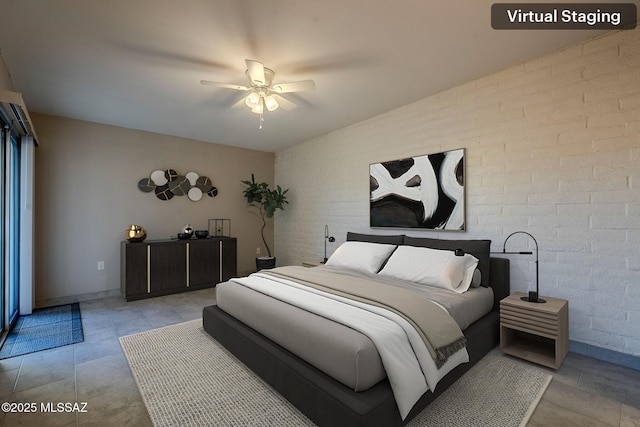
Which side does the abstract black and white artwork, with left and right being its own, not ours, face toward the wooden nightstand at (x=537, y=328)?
left

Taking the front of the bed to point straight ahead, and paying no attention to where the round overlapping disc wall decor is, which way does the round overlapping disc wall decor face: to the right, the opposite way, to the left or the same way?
to the left

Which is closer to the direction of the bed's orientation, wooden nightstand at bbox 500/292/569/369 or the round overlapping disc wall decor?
the round overlapping disc wall decor

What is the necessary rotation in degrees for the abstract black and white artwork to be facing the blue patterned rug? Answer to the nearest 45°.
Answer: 0° — it already faces it

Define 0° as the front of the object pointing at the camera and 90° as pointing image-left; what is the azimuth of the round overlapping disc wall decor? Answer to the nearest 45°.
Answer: approximately 0°

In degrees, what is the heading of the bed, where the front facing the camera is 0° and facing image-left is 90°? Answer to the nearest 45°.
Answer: approximately 45°

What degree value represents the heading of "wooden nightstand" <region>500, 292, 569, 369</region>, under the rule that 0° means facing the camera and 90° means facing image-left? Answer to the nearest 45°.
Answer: approximately 45°
